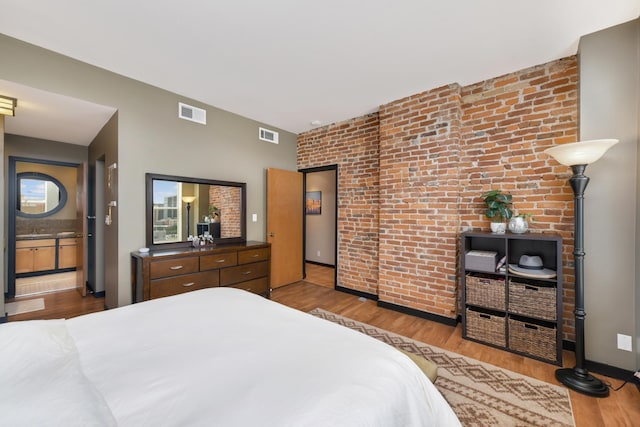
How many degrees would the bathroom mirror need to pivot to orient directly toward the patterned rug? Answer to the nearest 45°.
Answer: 0° — it already faces it

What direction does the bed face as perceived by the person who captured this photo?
facing away from the viewer and to the right of the viewer

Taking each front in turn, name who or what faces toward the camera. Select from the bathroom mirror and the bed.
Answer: the bathroom mirror

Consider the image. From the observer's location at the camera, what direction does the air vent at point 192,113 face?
facing the viewer and to the right of the viewer

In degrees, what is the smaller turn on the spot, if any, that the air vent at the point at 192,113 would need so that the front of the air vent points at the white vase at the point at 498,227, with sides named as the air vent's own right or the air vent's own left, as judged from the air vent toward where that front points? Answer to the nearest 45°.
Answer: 0° — it already faces it

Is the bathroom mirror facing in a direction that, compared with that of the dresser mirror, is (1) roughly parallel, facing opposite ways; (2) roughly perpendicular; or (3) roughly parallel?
roughly parallel

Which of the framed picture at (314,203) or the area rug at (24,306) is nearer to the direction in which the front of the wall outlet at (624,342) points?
the area rug

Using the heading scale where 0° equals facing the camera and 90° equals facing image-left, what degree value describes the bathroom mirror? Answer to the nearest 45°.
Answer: approximately 0°
